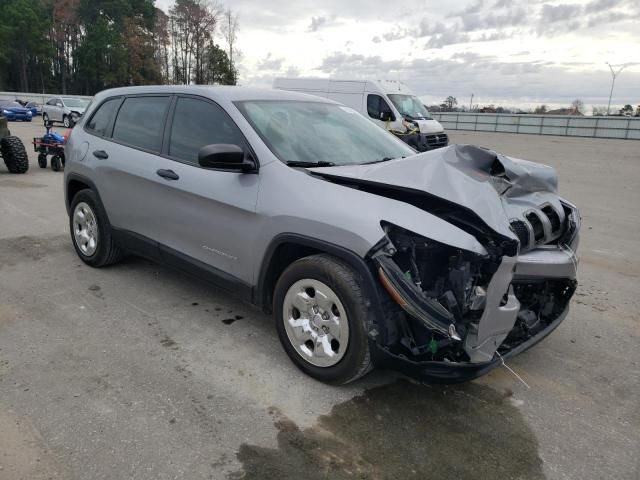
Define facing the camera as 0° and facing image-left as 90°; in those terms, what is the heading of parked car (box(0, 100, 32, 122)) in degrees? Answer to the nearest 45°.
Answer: approximately 315°

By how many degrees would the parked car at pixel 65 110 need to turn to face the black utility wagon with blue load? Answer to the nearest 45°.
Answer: approximately 45° to its right

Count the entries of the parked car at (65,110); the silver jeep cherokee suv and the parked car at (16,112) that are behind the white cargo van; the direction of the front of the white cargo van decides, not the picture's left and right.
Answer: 2

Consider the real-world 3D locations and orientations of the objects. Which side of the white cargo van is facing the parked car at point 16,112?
back

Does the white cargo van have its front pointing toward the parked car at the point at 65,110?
no

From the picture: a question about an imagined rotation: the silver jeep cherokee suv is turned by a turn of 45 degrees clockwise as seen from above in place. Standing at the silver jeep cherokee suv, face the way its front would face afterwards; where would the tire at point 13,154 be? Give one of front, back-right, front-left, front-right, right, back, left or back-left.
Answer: back-right

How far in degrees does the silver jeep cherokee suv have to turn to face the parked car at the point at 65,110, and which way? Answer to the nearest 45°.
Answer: approximately 180°

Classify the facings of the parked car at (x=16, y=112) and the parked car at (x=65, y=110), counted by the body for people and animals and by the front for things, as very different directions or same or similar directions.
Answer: same or similar directions

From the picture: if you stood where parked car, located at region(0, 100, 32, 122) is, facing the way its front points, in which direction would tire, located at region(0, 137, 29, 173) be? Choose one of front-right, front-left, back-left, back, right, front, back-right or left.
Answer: front-right

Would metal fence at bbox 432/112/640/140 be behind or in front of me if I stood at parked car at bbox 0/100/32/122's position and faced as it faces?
in front

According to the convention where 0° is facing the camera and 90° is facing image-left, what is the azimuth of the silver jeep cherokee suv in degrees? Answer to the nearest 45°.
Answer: approximately 315°

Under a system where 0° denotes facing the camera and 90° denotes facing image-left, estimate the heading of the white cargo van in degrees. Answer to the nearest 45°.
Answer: approximately 315°

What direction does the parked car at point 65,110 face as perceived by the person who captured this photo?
facing the viewer and to the right of the viewer

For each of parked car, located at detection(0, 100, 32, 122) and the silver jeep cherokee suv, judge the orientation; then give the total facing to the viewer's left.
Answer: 0

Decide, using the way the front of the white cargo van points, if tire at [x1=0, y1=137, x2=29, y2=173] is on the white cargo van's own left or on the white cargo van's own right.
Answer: on the white cargo van's own right

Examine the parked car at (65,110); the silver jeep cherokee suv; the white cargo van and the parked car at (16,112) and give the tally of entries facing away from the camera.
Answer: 0

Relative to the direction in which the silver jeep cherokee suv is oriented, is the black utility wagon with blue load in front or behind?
behind

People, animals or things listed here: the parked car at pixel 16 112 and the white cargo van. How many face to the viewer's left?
0
